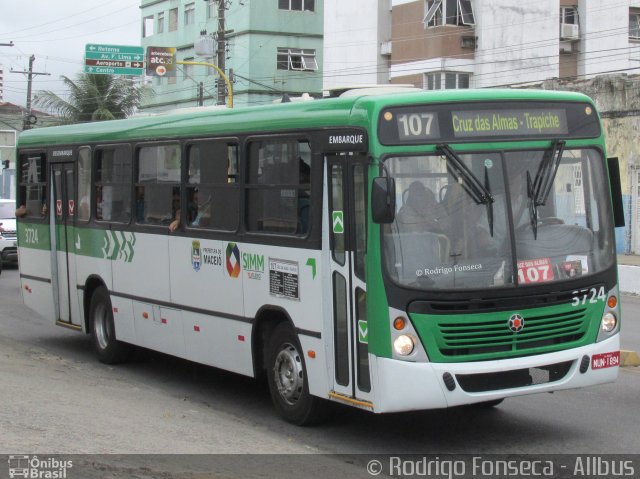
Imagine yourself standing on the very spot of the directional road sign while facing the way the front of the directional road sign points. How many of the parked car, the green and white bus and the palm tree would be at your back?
1

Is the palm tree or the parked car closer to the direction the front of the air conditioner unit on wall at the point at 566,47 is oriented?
the parked car

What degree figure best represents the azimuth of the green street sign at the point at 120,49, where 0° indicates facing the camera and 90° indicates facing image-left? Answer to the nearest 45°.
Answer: approximately 0°

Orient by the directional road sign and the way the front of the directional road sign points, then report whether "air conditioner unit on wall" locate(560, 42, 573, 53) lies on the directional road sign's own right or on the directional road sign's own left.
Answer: on the directional road sign's own left

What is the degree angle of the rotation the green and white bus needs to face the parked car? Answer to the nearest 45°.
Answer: approximately 180°

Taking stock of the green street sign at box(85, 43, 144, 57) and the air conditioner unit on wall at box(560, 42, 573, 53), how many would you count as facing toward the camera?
2

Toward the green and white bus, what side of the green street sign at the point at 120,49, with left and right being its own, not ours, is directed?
front

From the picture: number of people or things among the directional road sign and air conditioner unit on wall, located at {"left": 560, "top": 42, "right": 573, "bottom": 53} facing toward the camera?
2

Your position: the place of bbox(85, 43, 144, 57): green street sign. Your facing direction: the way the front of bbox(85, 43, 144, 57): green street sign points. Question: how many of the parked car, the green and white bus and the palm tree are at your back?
1

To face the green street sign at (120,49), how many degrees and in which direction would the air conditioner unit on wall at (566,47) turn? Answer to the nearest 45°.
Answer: approximately 45° to its right
